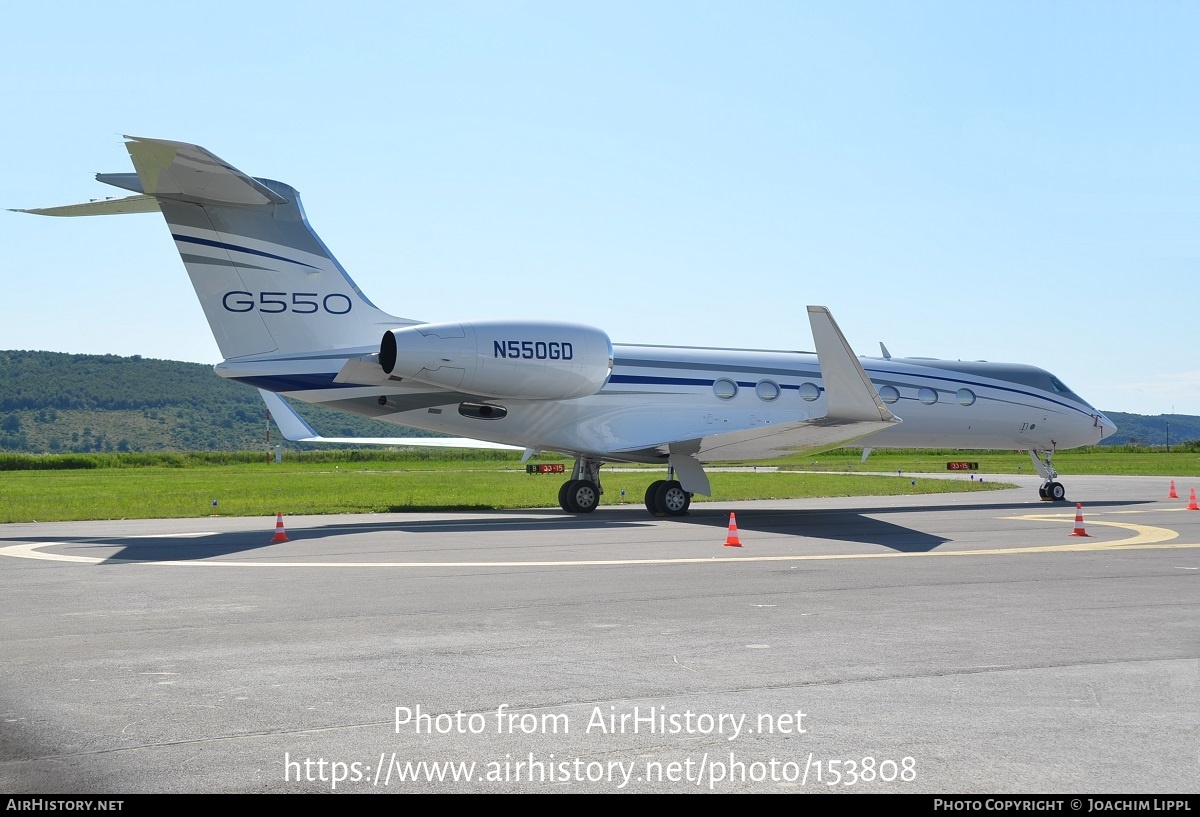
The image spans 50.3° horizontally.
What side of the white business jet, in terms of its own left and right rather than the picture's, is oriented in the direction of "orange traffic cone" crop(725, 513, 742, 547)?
right

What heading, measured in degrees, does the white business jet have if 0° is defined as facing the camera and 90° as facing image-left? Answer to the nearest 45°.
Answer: approximately 225°
